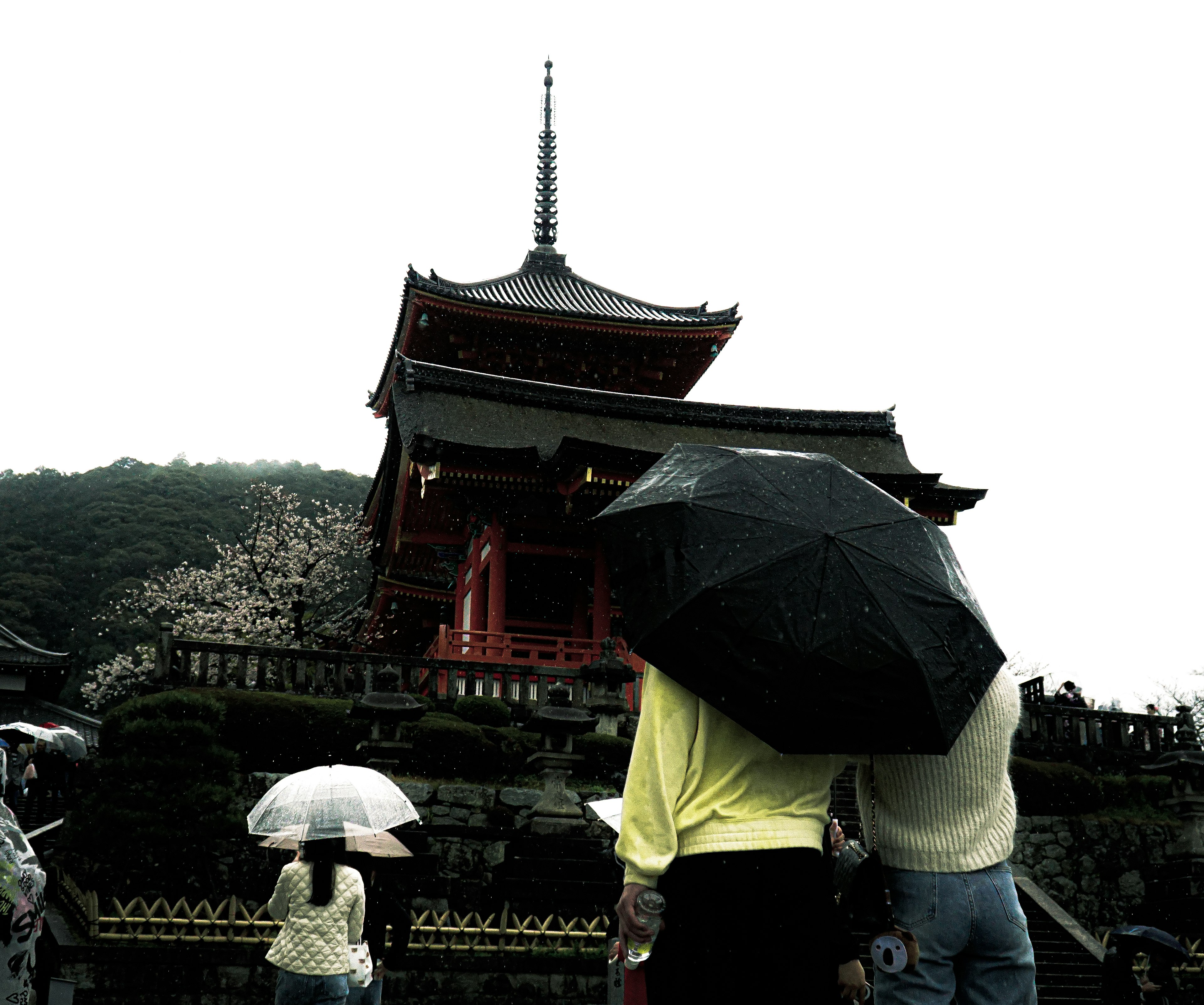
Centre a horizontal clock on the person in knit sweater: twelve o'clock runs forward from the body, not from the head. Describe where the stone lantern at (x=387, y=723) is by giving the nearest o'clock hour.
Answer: The stone lantern is roughly at 11 o'clock from the person in knit sweater.

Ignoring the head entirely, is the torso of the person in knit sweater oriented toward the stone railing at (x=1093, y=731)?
yes

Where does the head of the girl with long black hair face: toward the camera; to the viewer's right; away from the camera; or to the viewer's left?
away from the camera

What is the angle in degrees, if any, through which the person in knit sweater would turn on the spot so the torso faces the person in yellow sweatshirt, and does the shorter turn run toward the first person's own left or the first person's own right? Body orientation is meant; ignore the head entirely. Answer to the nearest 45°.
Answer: approximately 135° to the first person's own left

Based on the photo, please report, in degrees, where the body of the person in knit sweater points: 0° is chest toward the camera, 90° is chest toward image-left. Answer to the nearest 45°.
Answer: approximately 180°

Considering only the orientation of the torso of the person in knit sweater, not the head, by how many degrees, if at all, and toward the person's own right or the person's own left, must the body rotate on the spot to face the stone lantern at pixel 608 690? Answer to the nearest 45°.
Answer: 0° — they already face it

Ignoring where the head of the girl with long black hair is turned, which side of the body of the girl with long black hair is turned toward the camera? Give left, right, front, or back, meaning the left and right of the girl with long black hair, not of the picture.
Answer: back

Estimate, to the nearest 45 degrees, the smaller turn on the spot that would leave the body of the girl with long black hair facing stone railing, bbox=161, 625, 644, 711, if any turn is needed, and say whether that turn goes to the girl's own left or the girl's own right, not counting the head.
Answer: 0° — they already face it

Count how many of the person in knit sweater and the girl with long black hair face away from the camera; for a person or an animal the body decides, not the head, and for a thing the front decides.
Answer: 2
